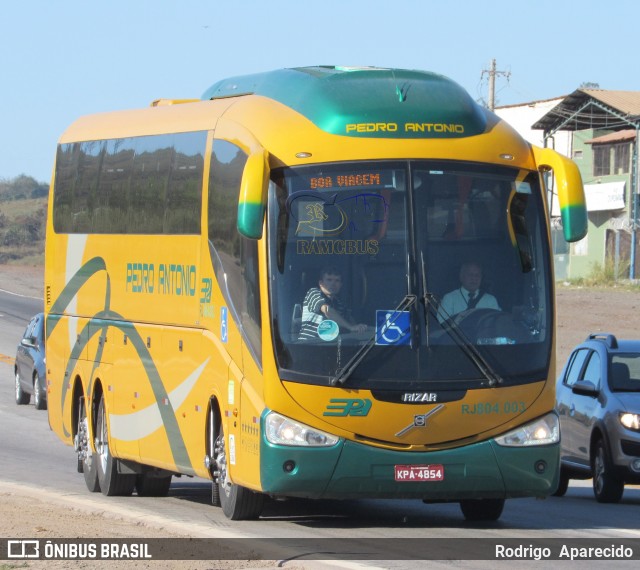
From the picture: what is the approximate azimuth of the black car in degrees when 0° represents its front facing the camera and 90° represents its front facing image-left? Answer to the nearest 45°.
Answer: approximately 0°

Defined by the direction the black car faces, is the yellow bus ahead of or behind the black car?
ahead

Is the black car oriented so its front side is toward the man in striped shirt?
yes

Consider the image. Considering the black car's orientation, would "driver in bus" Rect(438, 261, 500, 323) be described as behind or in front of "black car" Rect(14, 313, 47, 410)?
in front
